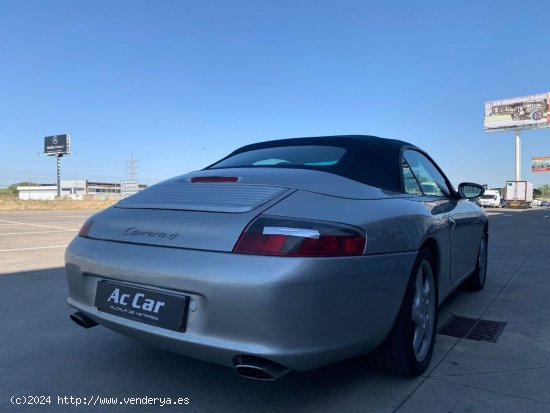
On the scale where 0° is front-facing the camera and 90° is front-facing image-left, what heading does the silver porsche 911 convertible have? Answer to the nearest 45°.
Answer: approximately 225°

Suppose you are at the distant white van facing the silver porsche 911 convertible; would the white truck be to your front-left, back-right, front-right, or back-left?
back-left

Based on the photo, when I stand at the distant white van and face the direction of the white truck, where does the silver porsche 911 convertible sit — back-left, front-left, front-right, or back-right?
back-right

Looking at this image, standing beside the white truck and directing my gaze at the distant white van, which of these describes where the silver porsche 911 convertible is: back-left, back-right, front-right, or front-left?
front-left

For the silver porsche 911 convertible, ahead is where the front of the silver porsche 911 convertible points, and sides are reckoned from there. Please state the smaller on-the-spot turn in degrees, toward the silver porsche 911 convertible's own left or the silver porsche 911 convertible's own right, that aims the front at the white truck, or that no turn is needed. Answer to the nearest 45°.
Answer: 0° — it already faces it
